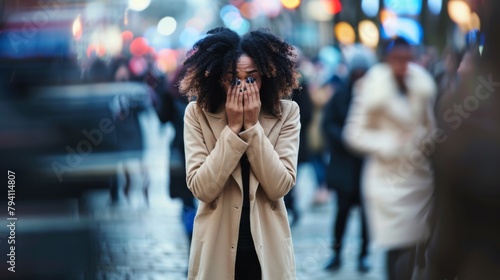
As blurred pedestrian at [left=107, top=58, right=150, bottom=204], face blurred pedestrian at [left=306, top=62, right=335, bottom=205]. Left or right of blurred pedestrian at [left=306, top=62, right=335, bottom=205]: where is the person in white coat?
right

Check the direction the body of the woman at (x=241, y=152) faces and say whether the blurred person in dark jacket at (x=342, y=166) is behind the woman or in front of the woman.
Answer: behind

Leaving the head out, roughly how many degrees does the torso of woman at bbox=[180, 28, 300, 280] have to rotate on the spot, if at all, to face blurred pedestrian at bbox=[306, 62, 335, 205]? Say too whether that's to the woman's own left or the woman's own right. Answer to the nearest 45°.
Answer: approximately 180°

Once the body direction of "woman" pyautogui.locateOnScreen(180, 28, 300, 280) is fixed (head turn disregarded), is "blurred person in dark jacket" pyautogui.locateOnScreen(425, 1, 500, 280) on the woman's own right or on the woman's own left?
on the woman's own left

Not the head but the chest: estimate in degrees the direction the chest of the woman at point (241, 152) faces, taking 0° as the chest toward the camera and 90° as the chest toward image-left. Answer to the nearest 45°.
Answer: approximately 0°

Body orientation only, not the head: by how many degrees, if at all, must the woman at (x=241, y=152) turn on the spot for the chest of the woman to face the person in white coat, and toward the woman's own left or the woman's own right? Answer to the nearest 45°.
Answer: approximately 135° to the woman's own left
